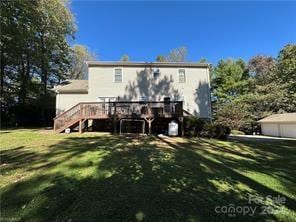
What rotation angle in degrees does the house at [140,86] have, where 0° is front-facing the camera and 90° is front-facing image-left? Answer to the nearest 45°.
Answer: approximately 180°

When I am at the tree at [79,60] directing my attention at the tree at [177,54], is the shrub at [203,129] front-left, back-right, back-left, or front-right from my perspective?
front-right

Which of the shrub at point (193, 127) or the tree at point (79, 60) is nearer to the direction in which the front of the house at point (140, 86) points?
the tree

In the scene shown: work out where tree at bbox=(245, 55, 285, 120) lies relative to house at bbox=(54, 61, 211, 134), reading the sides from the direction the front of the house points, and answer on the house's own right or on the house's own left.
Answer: on the house's own right

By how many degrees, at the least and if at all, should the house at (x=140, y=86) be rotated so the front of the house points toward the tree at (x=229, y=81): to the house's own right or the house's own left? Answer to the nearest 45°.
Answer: approximately 45° to the house's own right

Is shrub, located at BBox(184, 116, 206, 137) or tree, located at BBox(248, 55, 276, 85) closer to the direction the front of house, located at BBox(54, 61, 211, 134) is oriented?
the tree

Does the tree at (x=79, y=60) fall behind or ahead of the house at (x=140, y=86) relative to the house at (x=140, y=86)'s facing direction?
ahead

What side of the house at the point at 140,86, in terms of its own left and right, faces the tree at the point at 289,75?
right
